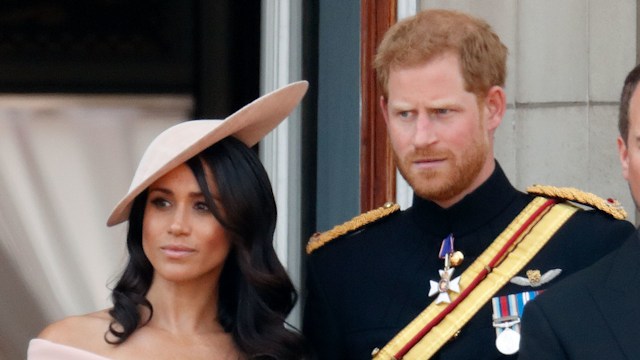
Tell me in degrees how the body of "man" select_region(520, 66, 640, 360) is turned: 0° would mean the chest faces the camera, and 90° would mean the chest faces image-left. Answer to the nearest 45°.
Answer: approximately 0°

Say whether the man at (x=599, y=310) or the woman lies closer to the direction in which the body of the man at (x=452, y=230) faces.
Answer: the woman

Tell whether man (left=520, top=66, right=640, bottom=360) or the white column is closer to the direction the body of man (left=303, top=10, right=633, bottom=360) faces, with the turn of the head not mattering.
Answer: the man

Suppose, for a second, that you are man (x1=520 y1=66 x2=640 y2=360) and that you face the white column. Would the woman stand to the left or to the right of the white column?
left

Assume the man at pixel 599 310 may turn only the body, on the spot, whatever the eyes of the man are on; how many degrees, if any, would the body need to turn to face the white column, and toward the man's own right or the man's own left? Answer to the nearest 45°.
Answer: approximately 135° to the man's own right

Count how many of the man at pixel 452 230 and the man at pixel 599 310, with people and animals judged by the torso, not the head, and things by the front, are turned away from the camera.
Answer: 0

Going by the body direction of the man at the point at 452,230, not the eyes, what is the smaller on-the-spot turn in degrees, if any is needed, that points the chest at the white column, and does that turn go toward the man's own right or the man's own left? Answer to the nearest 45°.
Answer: approximately 90° to the man's own right

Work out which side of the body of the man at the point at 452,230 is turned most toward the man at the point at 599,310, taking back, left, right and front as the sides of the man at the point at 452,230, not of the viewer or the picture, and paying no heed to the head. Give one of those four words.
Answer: left

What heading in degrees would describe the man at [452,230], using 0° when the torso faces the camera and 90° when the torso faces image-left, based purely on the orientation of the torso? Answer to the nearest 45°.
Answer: approximately 45°
